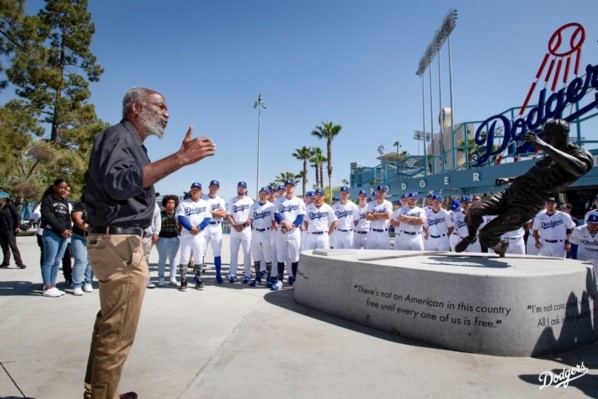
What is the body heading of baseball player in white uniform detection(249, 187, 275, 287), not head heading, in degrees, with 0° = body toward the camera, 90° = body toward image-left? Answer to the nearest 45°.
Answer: approximately 0°

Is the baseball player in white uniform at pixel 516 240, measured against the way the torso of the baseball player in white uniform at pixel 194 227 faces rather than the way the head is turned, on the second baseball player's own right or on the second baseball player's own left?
on the second baseball player's own left

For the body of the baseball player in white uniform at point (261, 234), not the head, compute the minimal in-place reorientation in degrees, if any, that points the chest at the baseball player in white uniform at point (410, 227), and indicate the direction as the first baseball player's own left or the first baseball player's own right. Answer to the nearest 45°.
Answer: approximately 90° to the first baseball player's own left

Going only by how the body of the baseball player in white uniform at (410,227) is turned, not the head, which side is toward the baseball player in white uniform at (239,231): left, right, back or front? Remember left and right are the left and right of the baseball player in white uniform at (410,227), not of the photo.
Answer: right

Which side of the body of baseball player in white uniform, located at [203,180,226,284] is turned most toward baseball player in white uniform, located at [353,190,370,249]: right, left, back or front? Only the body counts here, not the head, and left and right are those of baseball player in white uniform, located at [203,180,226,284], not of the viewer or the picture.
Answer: left

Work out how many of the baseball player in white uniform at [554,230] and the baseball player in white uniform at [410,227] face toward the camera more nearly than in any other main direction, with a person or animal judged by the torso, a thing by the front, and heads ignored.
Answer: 2

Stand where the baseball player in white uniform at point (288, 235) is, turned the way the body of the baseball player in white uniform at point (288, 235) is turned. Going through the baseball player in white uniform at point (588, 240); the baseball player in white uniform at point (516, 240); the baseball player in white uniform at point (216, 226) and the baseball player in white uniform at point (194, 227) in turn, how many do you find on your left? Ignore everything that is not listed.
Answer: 2

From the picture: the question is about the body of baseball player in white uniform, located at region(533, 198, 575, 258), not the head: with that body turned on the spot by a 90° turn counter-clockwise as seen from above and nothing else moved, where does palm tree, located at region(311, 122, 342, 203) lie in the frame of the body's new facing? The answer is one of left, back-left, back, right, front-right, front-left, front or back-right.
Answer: back-left

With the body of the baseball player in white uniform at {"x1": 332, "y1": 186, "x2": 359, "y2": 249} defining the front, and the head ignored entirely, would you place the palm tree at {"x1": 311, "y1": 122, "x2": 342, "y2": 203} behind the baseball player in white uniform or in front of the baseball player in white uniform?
behind

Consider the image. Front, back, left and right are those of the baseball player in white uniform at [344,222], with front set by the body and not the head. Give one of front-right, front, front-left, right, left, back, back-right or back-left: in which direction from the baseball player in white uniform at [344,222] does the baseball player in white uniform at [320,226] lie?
front-right

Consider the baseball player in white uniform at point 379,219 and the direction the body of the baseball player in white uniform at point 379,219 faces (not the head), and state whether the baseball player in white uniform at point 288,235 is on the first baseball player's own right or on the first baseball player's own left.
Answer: on the first baseball player's own right

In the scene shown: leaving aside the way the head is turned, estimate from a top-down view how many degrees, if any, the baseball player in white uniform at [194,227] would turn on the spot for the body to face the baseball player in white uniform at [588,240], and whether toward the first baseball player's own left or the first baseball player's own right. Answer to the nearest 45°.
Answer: approximately 90° to the first baseball player's own left

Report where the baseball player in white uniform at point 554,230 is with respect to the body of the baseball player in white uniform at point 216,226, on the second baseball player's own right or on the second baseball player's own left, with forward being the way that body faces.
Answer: on the second baseball player's own left
